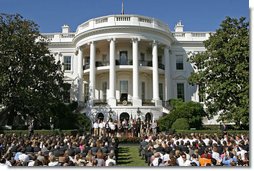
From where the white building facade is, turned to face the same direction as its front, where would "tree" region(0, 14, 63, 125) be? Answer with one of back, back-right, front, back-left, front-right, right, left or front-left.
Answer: front-right

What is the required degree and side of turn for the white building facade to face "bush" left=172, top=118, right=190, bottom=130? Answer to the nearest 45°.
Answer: approximately 45° to its left

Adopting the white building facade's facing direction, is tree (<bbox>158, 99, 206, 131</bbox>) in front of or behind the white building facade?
in front

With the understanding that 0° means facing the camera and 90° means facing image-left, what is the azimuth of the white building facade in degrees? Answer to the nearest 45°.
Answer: approximately 0°

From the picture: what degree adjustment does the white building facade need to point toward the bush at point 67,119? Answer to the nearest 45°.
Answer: approximately 45° to its right

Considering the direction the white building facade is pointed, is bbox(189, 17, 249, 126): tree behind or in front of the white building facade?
in front
